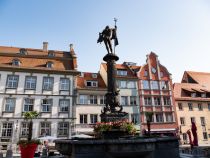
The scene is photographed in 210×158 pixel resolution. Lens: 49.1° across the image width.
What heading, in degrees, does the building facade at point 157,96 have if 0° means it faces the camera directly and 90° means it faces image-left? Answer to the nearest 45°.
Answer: approximately 0°

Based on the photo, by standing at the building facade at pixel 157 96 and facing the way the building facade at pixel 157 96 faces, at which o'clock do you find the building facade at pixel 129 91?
the building facade at pixel 129 91 is roughly at 2 o'clock from the building facade at pixel 157 96.

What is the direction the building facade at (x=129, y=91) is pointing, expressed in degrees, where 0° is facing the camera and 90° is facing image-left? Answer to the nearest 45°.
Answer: approximately 0°

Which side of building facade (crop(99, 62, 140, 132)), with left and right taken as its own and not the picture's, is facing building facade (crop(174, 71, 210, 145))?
left

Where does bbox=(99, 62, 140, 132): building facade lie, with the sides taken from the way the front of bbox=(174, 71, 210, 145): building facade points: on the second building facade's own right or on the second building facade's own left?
on the second building facade's own right

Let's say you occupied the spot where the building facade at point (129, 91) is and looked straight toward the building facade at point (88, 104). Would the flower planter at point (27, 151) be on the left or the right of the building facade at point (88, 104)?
left

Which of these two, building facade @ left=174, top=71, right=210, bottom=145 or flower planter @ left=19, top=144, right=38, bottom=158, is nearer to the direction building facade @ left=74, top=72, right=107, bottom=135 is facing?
the flower planter

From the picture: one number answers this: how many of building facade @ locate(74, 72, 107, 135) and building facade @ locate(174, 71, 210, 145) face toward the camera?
2

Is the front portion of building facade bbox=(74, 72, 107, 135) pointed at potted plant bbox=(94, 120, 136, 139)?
yes

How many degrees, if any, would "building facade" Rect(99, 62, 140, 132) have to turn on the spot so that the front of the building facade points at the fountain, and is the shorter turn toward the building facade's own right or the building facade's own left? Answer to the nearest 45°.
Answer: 0° — it already faces it
